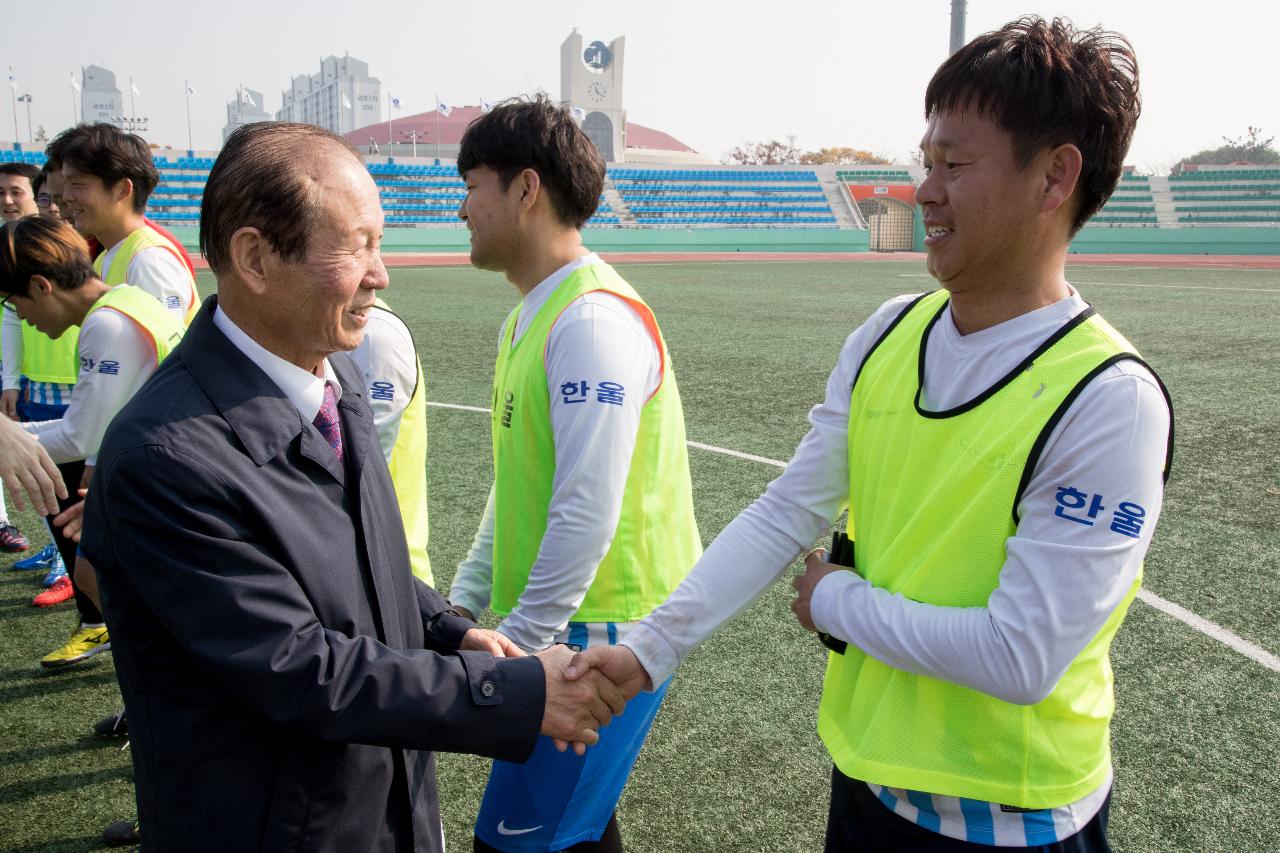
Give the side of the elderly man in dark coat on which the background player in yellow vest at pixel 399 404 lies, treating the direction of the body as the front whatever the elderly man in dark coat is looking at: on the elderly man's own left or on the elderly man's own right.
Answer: on the elderly man's own left

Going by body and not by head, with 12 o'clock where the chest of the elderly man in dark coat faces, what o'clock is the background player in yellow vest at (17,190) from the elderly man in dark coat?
The background player in yellow vest is roughly at 7 o'clock from the elderly man in dark coat.

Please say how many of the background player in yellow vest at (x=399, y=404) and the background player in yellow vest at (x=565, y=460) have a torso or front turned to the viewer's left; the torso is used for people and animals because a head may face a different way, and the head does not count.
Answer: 2

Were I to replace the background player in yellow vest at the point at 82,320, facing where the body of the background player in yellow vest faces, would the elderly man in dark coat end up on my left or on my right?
on my left

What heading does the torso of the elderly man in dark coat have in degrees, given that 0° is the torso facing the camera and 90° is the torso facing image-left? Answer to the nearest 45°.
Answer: approximately 315°

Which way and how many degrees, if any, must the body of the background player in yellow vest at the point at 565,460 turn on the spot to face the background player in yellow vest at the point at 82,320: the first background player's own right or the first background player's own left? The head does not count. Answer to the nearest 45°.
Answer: approximately 45° to the first background player's own right

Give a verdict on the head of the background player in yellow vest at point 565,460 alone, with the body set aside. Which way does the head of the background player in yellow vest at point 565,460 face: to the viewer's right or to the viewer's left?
to the viewer's left

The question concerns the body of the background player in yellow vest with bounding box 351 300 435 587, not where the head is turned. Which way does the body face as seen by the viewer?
to the viewer's left

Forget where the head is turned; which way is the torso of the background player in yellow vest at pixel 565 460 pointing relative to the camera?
to the viewer's left
